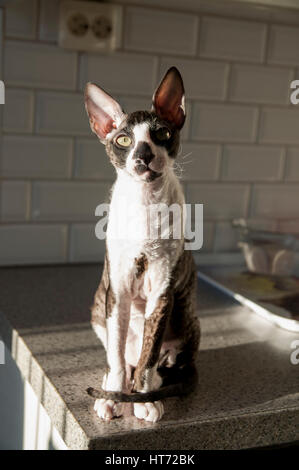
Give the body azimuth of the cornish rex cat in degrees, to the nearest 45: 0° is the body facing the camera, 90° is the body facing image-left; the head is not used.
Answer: approximately 0°

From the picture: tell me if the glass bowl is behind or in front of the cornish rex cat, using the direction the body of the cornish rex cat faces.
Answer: behind
